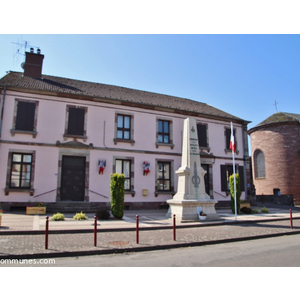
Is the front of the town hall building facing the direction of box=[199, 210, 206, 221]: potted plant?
yes

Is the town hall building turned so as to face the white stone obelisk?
yes

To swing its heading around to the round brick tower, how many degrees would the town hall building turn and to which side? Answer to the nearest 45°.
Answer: approximately 90° to its left

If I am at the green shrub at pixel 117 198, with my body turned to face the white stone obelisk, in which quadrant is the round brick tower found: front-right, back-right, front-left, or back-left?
front-left

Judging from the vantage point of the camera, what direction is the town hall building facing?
facing the viewer and to the right of the viewer

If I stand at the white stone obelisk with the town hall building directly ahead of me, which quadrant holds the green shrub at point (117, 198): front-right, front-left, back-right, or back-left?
front-left

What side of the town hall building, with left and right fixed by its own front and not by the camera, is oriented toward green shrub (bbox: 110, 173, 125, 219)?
front

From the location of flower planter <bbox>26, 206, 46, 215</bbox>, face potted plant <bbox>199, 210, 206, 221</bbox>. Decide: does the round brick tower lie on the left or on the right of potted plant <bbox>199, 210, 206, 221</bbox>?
left

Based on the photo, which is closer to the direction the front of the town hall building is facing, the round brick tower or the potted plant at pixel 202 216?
the potted plant
